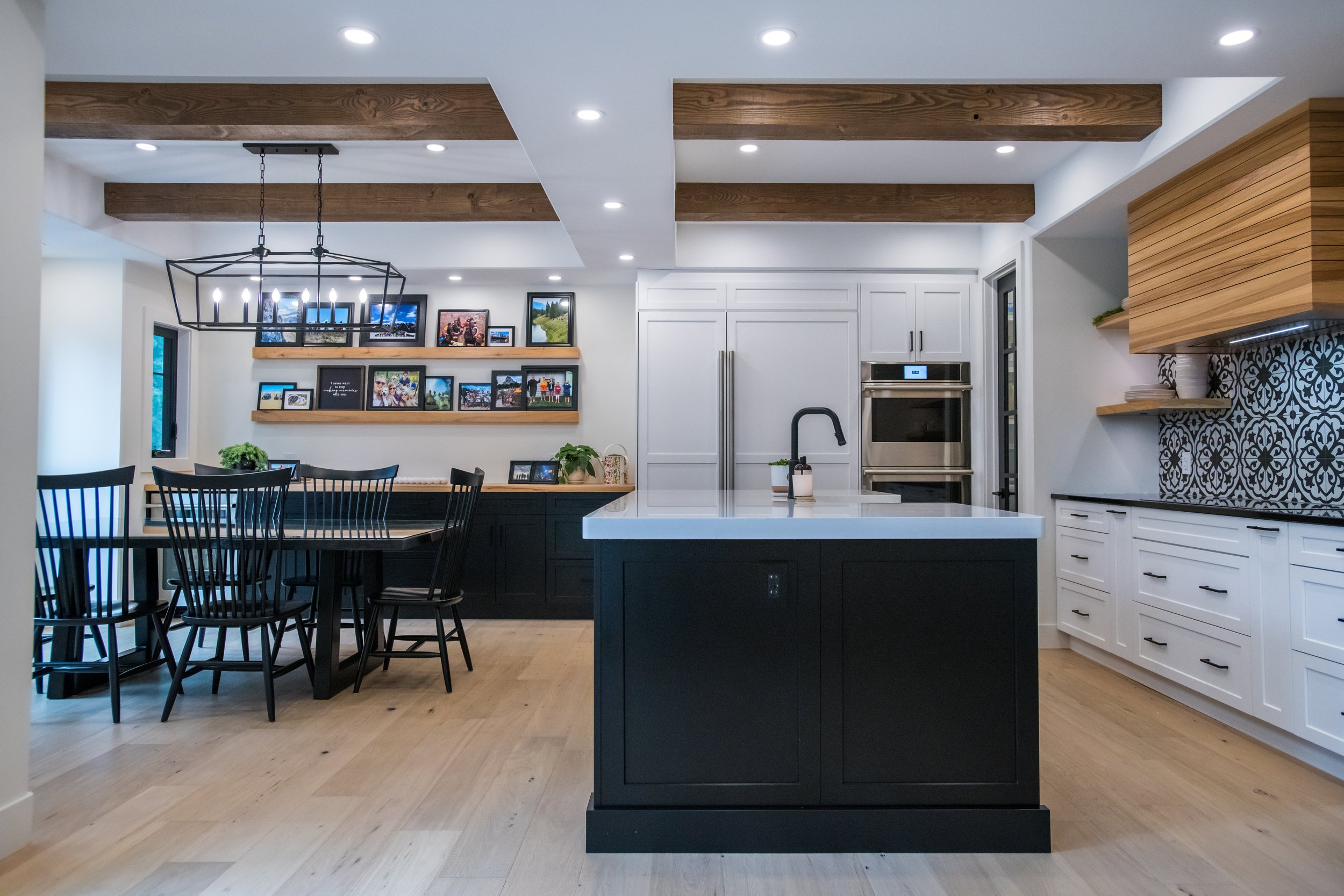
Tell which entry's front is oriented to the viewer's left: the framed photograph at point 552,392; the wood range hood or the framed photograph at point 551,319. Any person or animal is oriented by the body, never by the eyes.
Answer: the wood range hood

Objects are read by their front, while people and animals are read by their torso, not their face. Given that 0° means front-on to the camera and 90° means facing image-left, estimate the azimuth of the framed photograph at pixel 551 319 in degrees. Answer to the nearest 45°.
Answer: approximately 0°

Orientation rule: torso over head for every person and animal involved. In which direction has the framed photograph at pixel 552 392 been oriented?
toward the camera

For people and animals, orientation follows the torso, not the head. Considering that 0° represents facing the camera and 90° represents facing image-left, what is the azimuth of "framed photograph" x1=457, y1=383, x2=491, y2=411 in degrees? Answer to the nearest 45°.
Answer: approximately 0°

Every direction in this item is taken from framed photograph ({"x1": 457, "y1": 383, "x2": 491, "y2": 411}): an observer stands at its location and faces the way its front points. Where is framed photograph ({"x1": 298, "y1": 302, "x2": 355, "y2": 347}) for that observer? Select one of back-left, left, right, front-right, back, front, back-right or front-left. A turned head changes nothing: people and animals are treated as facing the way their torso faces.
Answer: right

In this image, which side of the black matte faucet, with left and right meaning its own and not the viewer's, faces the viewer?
right

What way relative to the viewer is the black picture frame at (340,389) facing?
toward the camera

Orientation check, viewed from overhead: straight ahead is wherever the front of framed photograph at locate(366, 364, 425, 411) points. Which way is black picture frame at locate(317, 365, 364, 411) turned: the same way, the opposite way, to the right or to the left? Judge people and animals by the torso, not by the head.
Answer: the same way

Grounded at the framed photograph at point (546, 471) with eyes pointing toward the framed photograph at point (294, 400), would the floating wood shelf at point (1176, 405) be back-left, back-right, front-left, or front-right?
back-left

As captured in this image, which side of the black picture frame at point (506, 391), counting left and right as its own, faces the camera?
front

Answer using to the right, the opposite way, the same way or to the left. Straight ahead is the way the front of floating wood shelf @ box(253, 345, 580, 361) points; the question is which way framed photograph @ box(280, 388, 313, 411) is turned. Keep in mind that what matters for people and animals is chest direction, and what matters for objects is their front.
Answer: the same way
